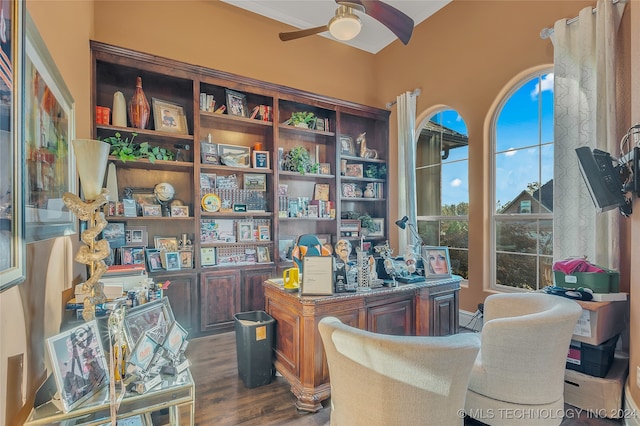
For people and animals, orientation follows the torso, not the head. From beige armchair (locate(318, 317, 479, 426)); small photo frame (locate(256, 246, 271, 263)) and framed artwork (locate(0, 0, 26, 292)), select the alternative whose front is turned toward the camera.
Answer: the small photo frame

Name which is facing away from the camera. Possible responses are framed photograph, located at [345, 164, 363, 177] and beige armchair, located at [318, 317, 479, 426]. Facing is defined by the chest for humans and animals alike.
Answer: the beige armchair

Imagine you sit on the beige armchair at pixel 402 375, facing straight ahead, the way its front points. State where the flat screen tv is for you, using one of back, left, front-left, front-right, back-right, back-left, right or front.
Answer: front-right

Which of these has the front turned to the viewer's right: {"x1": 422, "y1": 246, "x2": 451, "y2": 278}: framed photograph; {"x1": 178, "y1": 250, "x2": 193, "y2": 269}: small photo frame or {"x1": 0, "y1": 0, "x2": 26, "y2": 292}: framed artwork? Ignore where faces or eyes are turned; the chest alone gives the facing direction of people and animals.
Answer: the framed artwork

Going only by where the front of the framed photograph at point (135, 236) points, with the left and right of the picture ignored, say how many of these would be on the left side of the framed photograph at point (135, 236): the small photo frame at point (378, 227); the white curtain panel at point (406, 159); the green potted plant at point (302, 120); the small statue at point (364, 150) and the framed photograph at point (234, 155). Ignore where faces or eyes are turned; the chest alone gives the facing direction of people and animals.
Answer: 5

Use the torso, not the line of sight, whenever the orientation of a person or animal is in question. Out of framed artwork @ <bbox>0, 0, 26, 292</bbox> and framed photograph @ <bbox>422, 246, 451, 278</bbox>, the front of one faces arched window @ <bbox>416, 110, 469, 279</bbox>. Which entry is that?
the framed artwork

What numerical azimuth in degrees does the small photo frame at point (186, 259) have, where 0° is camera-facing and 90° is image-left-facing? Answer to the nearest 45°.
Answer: approximately 0°

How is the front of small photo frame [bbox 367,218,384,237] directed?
toward the camera

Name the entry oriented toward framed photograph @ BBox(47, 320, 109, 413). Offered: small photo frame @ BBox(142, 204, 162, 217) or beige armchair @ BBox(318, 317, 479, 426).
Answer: the small photo frame

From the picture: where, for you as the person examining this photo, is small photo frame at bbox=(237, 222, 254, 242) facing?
facing the viewer

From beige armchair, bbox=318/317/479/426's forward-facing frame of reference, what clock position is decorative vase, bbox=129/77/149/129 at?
The decorative vase is roughly at 10 o'clock from the beige armchair.

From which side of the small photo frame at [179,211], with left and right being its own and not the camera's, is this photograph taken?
front

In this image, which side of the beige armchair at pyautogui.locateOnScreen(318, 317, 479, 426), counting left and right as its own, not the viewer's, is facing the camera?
back

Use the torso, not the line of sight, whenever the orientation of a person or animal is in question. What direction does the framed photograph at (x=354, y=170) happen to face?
toward the camera

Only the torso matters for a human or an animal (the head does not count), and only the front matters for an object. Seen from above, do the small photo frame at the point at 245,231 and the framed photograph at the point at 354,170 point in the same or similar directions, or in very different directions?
same or similar directions
